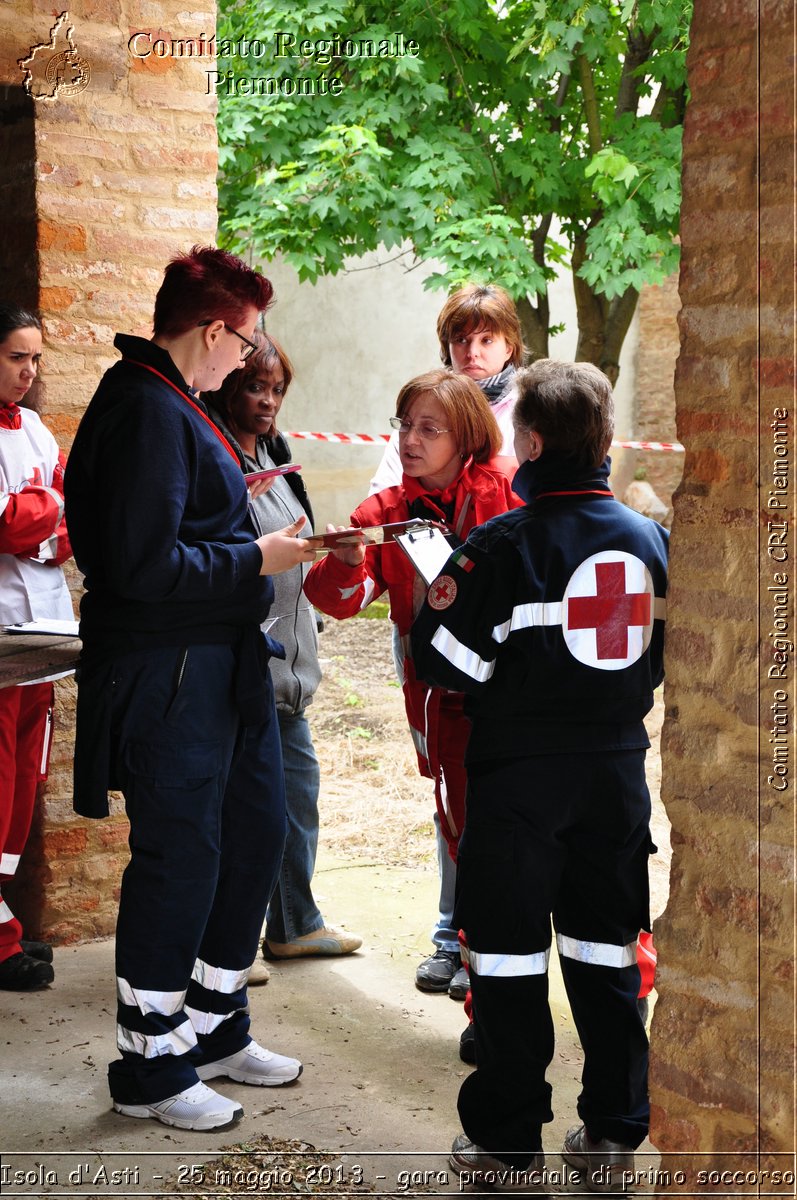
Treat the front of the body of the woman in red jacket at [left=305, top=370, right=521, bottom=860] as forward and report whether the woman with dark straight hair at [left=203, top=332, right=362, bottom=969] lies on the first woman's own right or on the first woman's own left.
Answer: on the first woman's own right

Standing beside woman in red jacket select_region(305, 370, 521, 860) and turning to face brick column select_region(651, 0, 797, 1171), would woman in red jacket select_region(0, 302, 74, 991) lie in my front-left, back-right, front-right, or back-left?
back-right

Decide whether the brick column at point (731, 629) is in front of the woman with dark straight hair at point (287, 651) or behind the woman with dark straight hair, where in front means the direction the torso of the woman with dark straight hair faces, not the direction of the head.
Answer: in front

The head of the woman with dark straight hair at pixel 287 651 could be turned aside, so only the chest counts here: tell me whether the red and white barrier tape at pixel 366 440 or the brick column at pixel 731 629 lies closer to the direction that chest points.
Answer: the brick column

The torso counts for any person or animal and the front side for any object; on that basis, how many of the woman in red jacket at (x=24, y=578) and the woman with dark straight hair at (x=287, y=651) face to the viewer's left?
0

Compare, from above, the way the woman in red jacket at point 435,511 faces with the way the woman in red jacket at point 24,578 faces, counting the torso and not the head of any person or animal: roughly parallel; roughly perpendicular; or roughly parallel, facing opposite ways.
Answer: roughly perpendicular

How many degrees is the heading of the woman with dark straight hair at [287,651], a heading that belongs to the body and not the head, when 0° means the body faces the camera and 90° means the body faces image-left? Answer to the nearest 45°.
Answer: approximately 315°

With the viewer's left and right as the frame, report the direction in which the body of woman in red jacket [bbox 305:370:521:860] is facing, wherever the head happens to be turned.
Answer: facing the viewer and to the left of the viewer

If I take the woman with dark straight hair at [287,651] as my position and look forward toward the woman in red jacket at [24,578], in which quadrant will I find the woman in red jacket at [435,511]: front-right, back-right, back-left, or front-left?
back-left

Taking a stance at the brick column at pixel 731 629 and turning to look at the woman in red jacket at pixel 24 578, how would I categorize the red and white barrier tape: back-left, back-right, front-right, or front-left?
front-right

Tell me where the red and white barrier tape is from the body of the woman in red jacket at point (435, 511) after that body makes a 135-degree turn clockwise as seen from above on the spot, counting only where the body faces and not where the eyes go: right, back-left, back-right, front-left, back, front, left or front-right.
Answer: front
